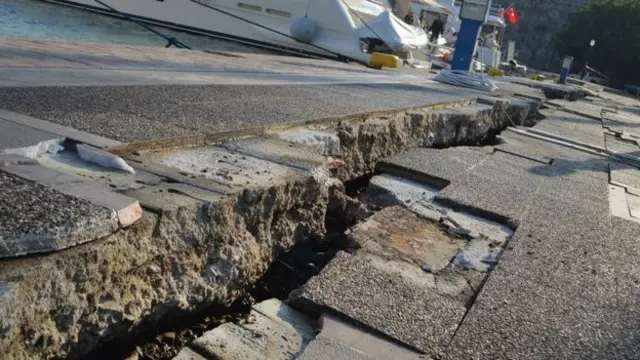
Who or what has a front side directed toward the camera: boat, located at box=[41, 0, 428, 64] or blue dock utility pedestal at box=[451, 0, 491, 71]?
the blue dock utility pedestal

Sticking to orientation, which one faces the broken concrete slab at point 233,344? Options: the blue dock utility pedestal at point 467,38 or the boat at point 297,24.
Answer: the blue dock utility pedestal

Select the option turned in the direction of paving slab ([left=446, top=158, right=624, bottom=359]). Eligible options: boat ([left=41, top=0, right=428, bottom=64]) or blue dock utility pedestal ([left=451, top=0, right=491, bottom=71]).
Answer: the blue dock utility pedestal

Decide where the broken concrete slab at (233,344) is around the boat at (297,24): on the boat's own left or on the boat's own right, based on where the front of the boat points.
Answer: on the boat's own left

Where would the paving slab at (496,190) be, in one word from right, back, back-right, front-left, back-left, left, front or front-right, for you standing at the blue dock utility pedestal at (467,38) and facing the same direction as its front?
front

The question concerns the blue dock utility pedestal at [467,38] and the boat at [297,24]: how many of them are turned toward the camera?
1

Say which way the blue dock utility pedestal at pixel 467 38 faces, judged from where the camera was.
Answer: facing the viewer

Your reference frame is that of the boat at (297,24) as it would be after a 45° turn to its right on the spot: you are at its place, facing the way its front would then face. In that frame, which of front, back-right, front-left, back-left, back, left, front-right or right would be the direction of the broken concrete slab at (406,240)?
back

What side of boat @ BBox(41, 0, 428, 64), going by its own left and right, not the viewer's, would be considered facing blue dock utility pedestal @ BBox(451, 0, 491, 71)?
back

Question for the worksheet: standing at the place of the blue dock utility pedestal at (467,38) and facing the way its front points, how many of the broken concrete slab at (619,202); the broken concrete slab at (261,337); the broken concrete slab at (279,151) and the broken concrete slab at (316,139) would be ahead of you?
4

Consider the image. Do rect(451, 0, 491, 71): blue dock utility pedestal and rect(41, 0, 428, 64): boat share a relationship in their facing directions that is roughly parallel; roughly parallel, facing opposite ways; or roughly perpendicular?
roughly perpendicular

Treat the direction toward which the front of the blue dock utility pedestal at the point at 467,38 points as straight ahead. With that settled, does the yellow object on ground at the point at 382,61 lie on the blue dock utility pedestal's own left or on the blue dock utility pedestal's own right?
on the blue dock utility pedestal's own right

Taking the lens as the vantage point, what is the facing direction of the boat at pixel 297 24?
facing away from the viewer and to the left of the viewer

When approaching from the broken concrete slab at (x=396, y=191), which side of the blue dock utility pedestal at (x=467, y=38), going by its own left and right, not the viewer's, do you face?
front

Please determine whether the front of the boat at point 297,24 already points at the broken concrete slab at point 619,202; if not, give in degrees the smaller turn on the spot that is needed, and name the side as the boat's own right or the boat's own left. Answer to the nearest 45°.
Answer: approximately 135° to the boat's own left

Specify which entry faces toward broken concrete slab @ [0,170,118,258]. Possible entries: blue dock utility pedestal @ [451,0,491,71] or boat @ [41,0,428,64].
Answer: the blue dock utility pedestal

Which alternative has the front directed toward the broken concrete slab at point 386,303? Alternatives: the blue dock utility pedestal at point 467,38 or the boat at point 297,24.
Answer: the blue dock utility pedestal
